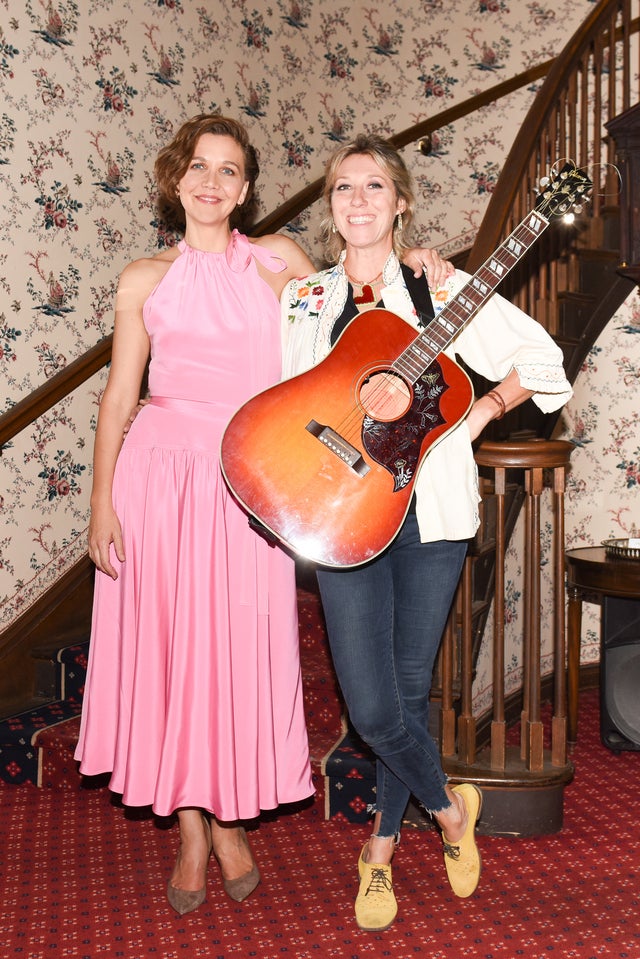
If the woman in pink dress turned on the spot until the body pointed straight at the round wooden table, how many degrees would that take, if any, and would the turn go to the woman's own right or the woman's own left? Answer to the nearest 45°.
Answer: approximately 135° to the woman's own left

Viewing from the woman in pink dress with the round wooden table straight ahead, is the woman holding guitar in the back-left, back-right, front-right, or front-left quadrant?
front-right

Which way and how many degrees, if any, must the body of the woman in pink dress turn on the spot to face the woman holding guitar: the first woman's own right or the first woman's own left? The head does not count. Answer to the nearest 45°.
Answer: approximately 90° to the first woman's own left

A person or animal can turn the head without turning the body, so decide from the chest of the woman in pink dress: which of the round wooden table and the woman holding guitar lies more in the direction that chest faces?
the woman holding guitar

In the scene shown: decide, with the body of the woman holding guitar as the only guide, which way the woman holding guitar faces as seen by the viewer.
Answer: toward the camera

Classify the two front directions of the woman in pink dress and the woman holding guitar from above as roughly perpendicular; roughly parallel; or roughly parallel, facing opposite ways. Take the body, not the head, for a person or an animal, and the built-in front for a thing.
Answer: roughly parallel

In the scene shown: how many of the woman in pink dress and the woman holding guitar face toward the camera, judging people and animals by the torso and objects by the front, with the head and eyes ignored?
2

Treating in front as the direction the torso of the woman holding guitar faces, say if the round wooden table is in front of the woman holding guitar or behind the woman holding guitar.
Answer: behind

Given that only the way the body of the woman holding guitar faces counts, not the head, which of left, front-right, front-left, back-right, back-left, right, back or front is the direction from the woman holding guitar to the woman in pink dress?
right
